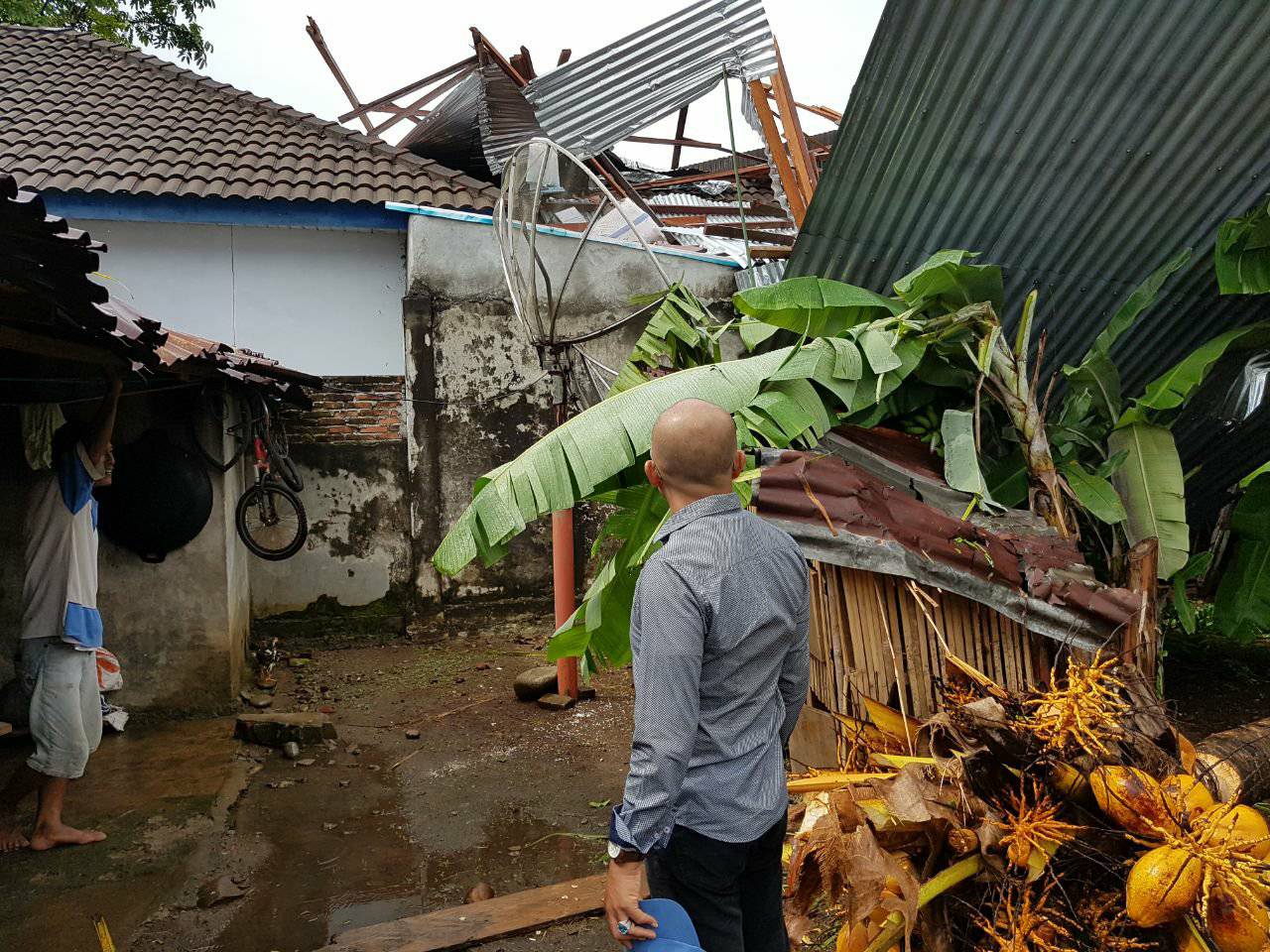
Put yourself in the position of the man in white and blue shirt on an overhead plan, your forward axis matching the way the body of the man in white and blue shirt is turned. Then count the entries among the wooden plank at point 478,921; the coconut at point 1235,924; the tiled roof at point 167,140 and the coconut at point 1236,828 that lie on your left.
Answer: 1

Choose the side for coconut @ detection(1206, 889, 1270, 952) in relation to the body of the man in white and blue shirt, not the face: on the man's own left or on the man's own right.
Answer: on the man's own right

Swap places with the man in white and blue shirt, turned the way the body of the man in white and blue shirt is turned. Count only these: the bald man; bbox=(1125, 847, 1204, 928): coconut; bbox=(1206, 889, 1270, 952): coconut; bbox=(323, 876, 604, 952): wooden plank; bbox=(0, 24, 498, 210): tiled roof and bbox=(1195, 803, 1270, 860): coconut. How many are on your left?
1

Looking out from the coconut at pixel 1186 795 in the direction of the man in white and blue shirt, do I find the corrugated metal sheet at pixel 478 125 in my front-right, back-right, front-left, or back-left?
front-right

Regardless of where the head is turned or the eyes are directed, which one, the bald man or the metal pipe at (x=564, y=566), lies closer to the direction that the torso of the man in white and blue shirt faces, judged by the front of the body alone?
the metal pipe

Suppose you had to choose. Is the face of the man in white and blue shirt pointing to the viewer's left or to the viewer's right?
to the viewer's right

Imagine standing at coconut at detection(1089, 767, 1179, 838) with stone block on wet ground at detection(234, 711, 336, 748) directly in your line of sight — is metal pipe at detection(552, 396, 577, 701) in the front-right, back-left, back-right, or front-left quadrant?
front-right

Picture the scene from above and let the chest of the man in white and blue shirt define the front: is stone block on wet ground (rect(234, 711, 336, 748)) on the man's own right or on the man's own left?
on the man's own left

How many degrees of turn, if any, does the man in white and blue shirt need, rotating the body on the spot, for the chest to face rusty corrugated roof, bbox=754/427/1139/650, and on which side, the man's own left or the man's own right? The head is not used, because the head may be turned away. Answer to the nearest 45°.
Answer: approximately 45° to the man's own right

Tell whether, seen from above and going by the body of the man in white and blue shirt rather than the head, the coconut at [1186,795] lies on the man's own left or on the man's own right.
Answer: on the man's own right

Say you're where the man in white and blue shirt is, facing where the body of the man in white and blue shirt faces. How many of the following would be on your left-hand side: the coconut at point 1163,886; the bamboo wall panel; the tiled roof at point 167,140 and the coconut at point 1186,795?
1

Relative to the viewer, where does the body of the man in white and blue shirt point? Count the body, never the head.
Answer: to the viewer's right

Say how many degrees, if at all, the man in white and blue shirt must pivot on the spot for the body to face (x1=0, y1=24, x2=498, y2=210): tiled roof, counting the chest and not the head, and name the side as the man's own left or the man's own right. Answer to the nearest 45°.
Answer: approximately 90° to the man's own left
